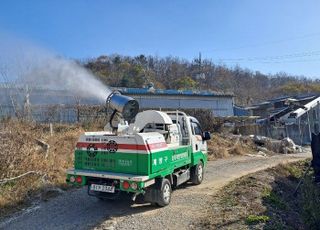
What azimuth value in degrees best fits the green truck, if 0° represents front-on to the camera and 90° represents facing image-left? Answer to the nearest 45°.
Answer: approximately 225°
